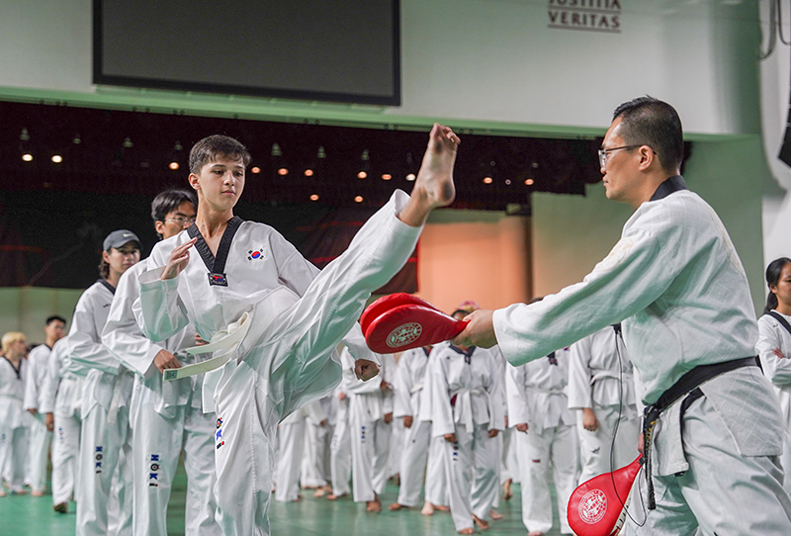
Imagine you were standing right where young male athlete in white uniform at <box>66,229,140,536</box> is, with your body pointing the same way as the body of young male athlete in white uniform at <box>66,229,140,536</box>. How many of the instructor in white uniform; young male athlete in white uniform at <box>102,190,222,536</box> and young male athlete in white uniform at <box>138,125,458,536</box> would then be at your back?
0

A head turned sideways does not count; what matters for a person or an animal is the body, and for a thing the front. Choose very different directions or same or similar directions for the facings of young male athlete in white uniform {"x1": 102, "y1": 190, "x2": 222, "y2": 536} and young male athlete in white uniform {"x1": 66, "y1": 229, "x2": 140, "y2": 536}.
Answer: same or similar directions

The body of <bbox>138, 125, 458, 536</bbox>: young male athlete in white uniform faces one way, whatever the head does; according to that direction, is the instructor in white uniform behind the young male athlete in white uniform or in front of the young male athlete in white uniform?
in front

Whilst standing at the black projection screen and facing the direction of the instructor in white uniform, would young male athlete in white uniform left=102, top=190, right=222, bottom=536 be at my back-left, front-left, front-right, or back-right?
front-right

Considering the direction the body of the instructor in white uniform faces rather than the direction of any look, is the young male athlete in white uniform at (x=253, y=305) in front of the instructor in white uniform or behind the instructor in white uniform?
in front

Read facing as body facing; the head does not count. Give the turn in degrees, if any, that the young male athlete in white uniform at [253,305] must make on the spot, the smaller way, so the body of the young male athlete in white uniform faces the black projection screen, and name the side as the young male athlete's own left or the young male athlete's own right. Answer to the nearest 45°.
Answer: approximately 135° to the young male athlete's own left

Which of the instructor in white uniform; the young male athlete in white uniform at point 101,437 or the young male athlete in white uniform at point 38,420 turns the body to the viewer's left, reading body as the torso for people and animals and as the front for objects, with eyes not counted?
the instructor in white uniform

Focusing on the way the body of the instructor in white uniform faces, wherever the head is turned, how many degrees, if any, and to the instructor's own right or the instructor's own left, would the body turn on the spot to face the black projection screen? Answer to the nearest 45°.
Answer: approximately 45° to the instructor's own right

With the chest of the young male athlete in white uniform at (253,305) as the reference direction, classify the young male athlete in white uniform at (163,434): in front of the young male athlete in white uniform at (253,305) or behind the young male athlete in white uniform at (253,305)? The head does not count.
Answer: behind

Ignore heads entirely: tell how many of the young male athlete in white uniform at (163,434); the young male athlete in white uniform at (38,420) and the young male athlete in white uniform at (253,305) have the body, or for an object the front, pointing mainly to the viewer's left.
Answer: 0

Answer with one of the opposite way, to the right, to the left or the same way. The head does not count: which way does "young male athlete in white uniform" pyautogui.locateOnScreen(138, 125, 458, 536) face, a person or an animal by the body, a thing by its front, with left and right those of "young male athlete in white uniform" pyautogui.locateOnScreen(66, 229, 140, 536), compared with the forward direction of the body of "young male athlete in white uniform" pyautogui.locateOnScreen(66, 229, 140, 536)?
the same way

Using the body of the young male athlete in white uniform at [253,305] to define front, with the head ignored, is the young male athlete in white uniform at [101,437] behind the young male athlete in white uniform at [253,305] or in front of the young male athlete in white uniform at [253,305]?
behind

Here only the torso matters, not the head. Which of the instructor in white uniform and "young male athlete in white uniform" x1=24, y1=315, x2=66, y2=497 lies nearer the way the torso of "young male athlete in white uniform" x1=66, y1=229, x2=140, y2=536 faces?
the instructor in white uniform

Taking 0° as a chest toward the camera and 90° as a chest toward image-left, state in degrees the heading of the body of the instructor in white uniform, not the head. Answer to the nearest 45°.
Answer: approximately 90°

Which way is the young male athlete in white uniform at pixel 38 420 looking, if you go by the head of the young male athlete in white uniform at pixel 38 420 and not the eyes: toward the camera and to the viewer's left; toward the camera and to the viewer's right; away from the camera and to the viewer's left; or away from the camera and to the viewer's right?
toward the camera and to the viewer's right

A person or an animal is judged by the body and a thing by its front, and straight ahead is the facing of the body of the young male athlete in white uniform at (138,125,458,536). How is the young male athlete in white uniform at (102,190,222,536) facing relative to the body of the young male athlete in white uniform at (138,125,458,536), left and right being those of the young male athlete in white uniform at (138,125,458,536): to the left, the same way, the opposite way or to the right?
the same way

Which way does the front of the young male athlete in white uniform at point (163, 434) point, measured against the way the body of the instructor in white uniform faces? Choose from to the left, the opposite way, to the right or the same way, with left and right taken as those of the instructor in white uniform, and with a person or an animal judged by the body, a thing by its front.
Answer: the opposite way

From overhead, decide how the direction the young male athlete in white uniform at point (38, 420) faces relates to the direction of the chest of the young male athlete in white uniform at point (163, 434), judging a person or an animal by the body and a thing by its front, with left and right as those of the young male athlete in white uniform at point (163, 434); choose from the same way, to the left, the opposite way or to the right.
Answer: the same way

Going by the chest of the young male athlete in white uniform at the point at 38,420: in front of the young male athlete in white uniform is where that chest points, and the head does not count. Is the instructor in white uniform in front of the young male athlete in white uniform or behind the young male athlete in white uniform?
in front

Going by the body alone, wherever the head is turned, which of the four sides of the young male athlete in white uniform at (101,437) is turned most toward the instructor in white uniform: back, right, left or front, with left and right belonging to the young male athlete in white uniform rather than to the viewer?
front

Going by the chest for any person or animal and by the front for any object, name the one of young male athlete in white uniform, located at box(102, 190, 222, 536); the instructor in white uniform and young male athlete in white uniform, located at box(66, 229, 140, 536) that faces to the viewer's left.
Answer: the instructor in white uniform
